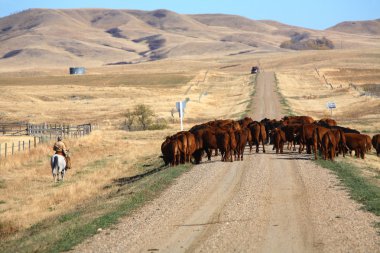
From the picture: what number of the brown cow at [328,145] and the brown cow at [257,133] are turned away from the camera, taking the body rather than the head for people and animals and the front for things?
2

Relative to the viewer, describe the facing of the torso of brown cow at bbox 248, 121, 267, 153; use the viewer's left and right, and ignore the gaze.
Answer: facing away from the viewer

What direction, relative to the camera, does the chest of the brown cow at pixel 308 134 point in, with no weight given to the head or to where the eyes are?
away from the camera

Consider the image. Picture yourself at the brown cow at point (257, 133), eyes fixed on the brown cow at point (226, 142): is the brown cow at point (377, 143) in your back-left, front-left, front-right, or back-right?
back-left

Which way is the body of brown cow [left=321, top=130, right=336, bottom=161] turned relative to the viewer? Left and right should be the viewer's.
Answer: facing away from the viewer
